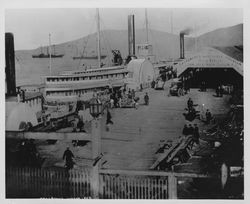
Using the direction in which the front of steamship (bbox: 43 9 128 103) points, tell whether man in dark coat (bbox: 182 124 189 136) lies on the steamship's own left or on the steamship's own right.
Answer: on the steamship's own right
